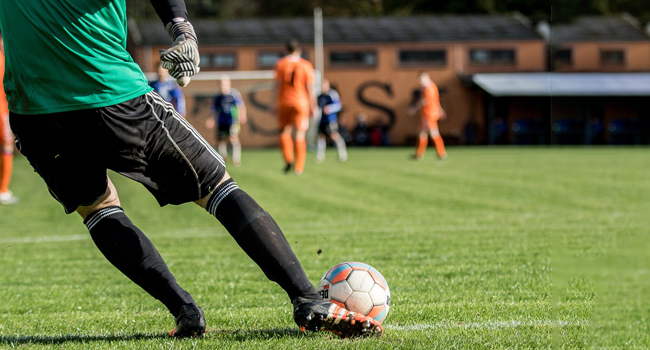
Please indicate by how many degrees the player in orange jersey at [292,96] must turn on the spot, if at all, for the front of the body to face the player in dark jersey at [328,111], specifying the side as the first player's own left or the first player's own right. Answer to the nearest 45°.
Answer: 0° — they already face them

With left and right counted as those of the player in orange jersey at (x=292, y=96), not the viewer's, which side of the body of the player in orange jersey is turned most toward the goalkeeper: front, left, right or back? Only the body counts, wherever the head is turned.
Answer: back

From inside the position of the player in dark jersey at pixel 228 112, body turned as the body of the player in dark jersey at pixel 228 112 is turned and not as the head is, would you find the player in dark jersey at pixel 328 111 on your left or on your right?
on your left

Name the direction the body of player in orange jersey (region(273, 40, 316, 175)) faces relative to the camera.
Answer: away from the camera

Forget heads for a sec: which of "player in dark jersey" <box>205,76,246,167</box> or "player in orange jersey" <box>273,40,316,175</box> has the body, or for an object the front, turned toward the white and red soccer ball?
the player in dark jersey

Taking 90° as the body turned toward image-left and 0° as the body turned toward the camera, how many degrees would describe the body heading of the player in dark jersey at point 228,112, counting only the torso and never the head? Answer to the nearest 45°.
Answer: approximately 0°

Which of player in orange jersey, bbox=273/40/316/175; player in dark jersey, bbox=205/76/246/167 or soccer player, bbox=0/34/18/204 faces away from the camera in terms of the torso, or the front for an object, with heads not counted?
the player in orange jersey

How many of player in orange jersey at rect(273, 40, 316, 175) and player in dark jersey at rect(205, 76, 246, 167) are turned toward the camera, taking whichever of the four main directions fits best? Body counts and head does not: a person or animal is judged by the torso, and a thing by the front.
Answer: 1

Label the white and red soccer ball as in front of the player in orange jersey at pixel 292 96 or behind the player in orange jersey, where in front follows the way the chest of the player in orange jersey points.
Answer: behind
